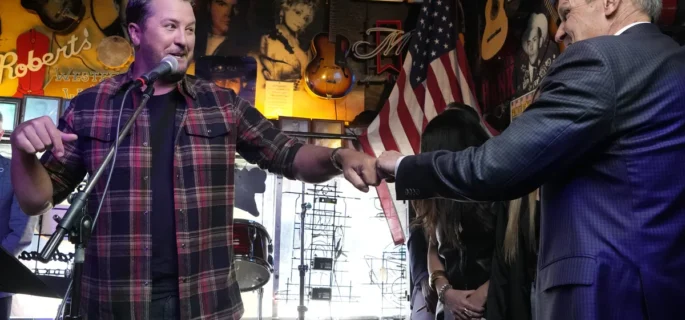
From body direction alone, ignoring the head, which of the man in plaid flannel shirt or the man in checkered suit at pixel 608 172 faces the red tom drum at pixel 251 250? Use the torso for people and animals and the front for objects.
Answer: the man in checkered suit

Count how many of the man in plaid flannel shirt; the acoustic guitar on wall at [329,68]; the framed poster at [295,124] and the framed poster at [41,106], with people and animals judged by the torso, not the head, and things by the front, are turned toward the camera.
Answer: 4

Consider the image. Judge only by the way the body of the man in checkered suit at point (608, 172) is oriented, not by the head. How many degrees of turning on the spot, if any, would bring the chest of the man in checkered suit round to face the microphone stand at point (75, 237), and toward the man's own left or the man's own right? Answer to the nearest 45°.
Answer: approximately 90° to the man's own left

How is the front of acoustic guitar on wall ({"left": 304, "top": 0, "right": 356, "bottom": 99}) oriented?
toward the camera

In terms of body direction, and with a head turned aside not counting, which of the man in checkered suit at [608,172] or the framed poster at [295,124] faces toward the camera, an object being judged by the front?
the framed poster

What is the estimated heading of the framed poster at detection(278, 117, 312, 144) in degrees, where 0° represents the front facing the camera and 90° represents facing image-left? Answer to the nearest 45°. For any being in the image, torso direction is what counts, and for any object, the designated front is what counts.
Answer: approximately 0°

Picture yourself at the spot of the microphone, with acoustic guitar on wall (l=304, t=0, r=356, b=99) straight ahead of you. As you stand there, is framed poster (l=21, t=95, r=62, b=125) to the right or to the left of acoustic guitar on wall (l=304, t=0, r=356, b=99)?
left

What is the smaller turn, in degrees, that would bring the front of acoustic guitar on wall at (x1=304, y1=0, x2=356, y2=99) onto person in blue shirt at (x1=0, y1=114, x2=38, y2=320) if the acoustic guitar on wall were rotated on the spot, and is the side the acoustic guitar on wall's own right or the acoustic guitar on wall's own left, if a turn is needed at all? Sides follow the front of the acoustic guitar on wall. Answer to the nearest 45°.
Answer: approximately 45° to the acoustic guitar on wall's own right

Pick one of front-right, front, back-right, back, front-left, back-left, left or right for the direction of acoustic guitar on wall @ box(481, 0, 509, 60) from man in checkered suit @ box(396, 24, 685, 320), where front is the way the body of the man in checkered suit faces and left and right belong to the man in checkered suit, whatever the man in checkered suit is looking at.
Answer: front-right

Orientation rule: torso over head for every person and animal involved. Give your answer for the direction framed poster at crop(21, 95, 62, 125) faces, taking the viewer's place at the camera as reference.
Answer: facing the viewer

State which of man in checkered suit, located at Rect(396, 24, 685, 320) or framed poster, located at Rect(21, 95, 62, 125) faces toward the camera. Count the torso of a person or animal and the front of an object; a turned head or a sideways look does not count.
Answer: the framed poster

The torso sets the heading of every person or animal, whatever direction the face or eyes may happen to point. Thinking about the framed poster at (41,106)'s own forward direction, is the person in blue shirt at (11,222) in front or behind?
in front

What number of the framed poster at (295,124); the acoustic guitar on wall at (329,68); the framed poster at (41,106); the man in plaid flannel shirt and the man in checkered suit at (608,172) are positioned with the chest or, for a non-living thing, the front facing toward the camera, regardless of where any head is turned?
4

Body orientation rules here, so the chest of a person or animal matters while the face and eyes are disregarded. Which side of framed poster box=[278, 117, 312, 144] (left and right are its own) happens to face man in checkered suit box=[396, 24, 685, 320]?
front

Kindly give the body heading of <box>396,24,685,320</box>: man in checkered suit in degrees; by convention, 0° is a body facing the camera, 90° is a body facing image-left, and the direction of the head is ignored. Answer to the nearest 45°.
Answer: approximately 135°

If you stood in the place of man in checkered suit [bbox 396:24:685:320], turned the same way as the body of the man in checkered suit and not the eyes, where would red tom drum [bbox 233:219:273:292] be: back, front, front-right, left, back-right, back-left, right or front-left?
front

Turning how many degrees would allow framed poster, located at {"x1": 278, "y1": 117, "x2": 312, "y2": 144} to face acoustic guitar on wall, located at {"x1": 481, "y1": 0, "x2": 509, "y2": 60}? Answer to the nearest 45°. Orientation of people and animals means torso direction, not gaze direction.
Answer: approximately 45° to its left
